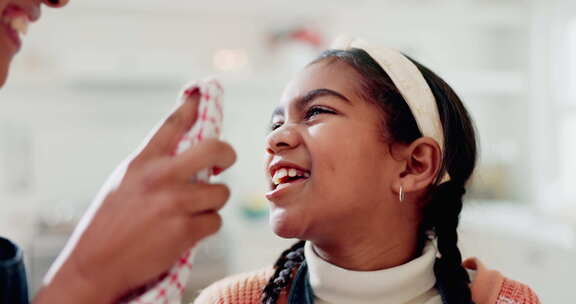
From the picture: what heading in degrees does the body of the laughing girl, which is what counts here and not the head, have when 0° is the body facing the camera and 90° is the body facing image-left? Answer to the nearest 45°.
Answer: approximately 45°
